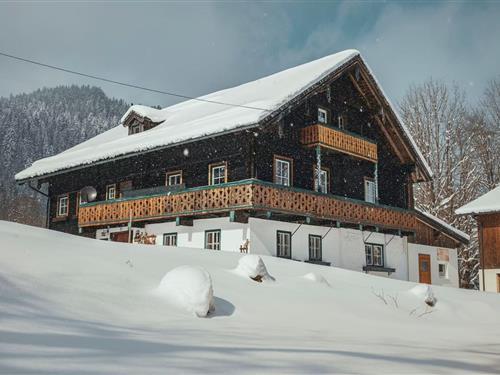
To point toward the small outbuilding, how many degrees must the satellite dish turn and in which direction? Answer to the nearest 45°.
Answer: approximately 90° to its left

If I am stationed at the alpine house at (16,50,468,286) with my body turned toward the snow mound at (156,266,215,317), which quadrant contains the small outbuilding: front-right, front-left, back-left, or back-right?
back-left

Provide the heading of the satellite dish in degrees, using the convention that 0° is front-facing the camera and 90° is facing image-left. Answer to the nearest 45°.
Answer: approximately 0°

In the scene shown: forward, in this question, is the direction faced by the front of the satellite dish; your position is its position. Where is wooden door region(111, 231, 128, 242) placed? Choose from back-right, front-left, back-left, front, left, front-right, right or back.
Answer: front-left

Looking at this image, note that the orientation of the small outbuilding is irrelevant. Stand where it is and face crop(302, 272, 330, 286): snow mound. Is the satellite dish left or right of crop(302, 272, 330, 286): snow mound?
right
